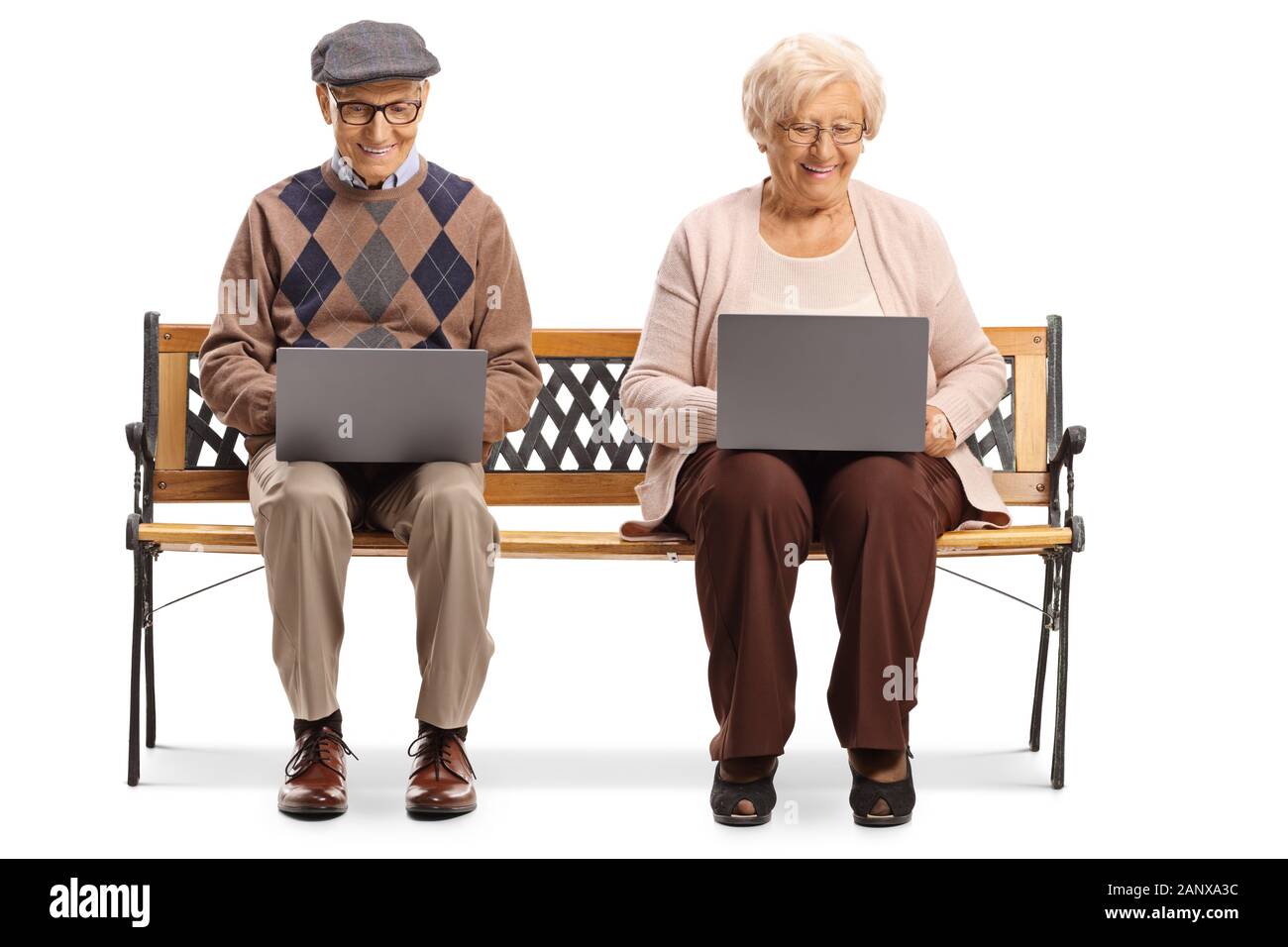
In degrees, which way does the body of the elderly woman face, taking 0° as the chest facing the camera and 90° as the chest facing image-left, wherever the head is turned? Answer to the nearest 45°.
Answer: approximately 0°

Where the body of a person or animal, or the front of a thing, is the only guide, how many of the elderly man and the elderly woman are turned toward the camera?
2

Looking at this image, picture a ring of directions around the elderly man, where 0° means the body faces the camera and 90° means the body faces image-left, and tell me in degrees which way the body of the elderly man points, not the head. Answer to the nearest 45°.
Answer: approximately 0°

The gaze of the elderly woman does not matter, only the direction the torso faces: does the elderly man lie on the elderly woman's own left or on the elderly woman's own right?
on the elderly woman's own right
